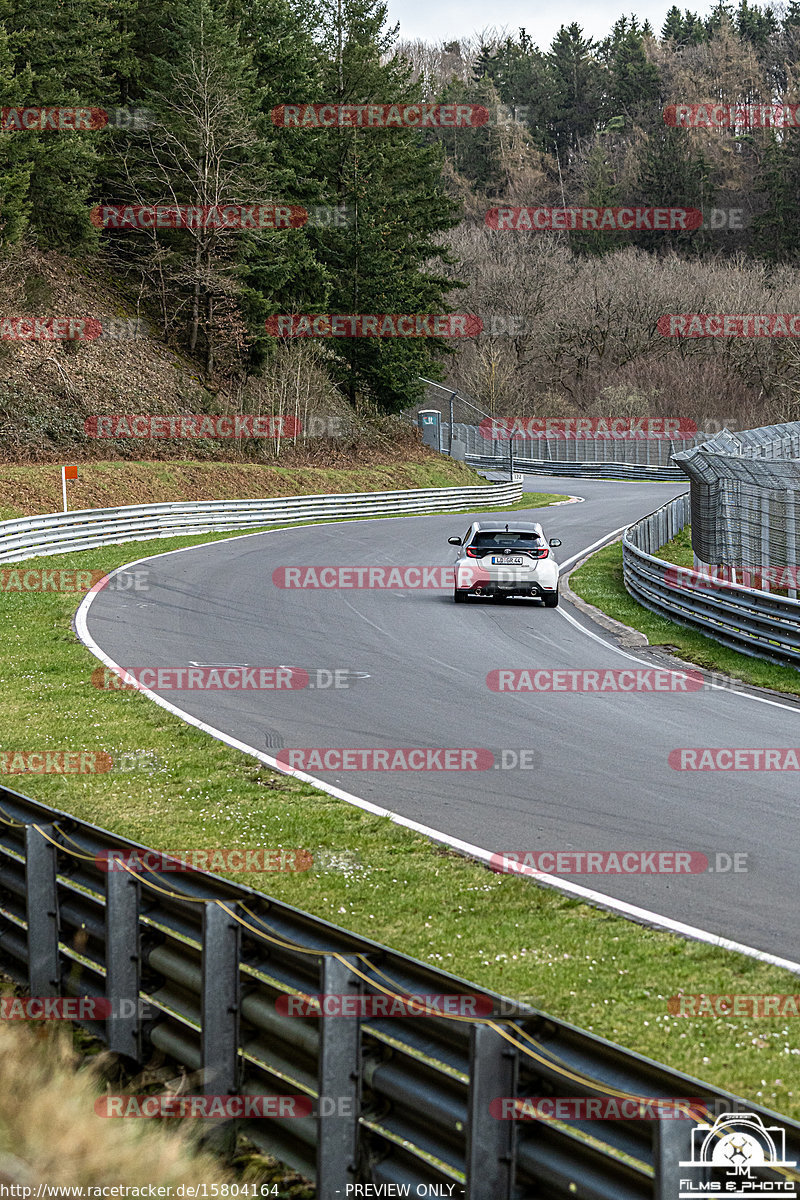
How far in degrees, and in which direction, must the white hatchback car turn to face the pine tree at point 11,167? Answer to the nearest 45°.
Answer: approximately 45° to its left

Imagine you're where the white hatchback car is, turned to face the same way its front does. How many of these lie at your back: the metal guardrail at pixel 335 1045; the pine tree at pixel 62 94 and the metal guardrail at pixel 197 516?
1

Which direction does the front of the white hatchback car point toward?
away from the camera

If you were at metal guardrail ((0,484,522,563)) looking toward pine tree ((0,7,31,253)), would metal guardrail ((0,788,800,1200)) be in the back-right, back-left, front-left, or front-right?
back-left

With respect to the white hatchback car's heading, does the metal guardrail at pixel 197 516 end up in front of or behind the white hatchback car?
in front

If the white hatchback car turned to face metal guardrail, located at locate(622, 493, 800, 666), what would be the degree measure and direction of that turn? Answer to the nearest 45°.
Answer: approximately 135° to its right

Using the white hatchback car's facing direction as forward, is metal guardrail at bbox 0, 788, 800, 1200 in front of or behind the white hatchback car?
behind
